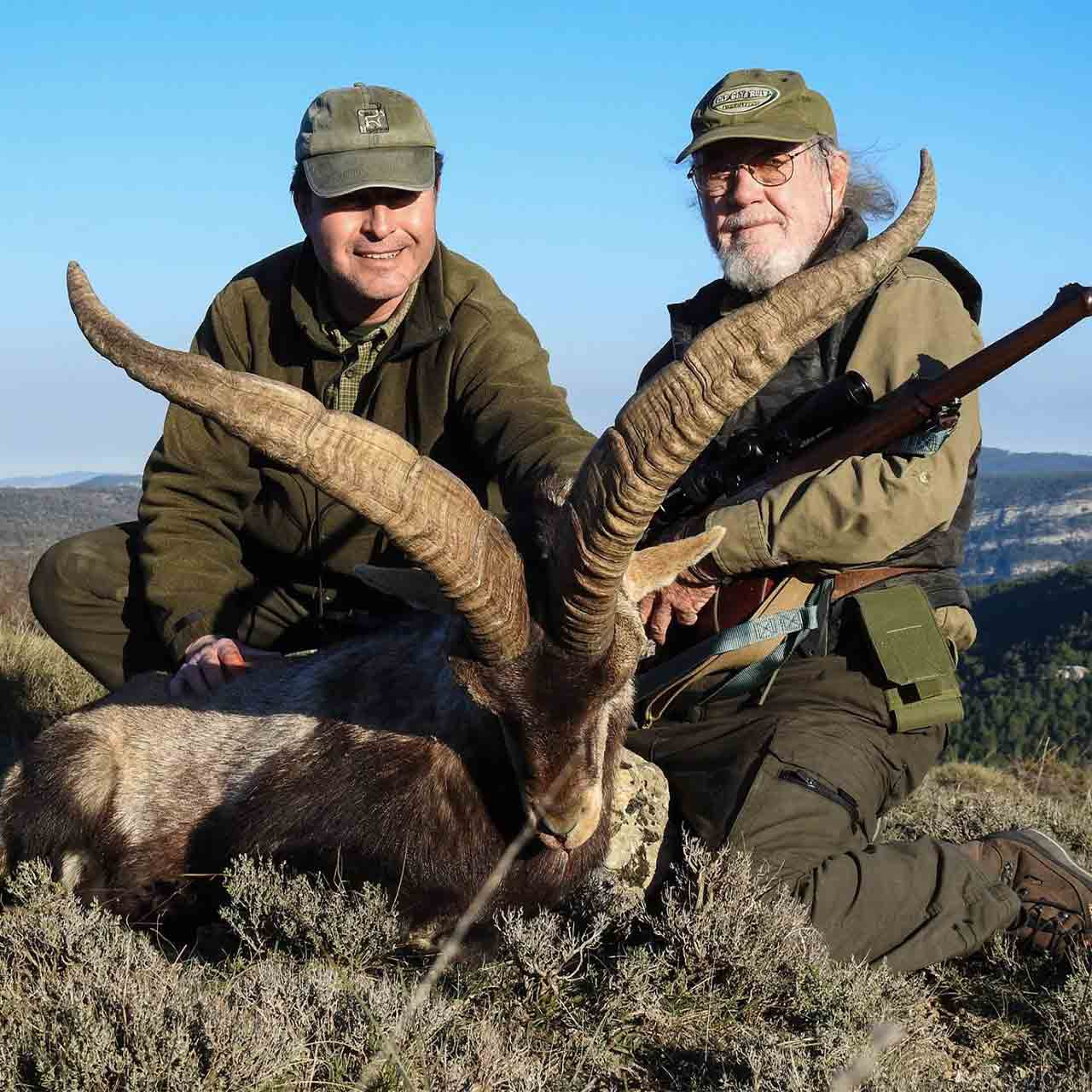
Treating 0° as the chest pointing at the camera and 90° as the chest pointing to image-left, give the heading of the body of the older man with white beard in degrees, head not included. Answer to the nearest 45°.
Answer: approximately 45°

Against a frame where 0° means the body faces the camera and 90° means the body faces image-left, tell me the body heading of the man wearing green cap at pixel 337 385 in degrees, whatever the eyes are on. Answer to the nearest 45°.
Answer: approximately 0°

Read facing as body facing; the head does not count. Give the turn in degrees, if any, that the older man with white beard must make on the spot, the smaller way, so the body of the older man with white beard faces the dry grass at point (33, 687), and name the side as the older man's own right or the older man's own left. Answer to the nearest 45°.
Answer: approximately 90° to the older man's own right

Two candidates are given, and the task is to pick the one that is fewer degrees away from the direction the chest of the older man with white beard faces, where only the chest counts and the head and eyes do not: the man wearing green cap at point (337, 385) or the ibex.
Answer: the ibex

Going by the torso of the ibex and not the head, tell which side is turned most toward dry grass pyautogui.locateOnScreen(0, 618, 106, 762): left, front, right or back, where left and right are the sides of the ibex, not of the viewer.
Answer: back

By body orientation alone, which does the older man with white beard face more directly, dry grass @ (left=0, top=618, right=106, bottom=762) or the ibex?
the ibex

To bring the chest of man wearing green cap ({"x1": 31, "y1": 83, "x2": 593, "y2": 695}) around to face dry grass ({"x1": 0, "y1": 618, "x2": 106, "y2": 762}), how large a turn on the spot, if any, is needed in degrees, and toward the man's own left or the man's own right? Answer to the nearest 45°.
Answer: approximately 135° to the man's own right
